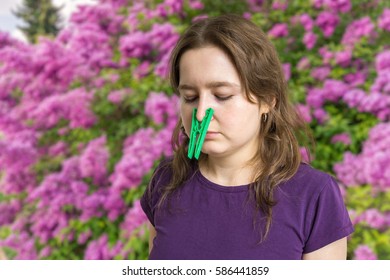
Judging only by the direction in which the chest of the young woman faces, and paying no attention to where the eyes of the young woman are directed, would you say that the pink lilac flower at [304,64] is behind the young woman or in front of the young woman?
behind

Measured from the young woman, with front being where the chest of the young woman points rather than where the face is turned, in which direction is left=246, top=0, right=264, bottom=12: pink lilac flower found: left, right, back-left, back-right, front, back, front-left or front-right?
back-right

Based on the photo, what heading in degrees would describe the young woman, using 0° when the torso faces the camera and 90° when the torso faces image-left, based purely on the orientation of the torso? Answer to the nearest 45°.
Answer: approximately 45°

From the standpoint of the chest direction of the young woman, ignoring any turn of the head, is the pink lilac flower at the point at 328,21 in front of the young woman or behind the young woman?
behind

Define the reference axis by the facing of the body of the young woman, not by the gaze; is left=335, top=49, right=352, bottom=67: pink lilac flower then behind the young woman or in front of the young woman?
behind

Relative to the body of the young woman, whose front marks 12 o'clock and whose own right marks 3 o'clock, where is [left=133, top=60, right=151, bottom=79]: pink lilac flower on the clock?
The pink lilac flower is roughly at 4 o'clock from the young woman.

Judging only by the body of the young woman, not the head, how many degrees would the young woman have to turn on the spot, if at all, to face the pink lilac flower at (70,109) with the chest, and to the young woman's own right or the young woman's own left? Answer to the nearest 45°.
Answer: approximately 90° to the young woman's own right

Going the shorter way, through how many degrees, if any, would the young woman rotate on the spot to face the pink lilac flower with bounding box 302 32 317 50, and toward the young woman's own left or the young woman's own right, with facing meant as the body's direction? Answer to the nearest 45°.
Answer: approximately 135° to the young woman's own right
